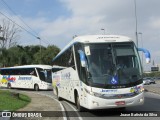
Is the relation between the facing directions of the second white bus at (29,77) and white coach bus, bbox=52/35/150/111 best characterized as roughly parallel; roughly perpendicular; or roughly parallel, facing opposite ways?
roughly parallel

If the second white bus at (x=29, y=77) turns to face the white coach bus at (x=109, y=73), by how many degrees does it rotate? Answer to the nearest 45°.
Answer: approximately 45° to its right

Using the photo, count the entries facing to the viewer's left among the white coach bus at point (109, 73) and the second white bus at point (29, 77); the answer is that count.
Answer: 0

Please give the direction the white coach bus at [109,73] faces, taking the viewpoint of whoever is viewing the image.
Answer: facing the viewer and to the right of the viewer

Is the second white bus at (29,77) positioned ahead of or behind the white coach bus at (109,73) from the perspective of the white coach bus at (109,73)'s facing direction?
behind
